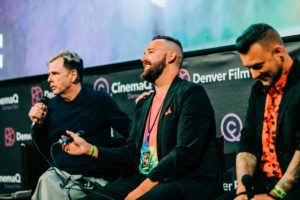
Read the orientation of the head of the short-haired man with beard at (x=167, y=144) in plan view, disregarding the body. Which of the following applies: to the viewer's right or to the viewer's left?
to the viewer's left

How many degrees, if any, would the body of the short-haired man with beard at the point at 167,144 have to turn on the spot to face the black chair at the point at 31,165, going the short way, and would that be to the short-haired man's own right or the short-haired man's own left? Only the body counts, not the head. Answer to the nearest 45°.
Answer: approximately 90° to the short-haired man's own right

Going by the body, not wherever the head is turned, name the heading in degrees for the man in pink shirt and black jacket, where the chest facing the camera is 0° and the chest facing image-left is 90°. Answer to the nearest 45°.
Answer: approximately 45°
